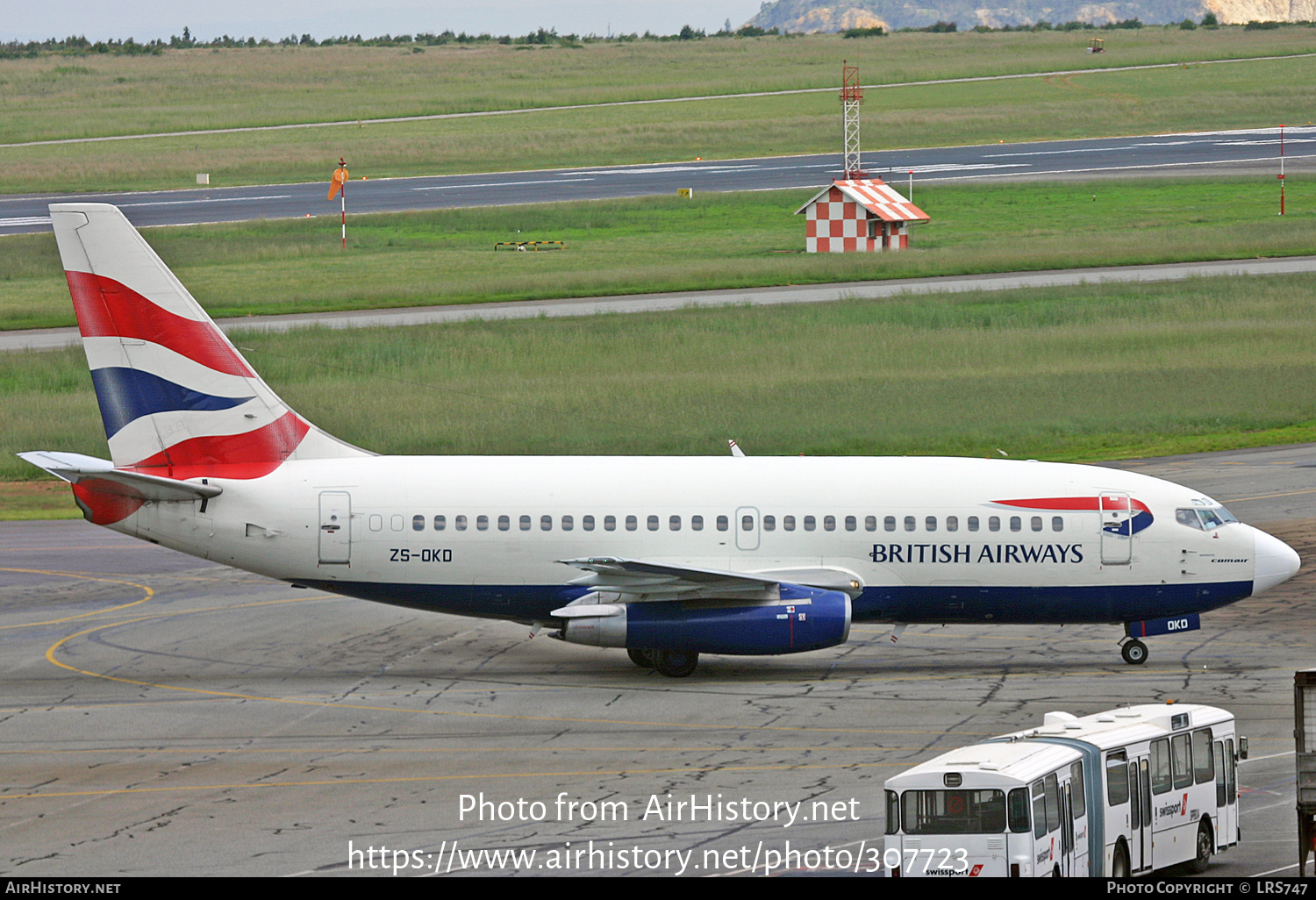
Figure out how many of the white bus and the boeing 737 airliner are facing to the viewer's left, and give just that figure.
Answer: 0

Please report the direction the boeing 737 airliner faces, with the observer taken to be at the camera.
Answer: facing to the right of the viewer

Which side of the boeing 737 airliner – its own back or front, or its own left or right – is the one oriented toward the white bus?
right

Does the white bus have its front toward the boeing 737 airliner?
no
